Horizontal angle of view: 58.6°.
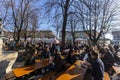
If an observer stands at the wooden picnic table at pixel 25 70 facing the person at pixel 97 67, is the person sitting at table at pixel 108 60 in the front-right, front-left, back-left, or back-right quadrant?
front-left

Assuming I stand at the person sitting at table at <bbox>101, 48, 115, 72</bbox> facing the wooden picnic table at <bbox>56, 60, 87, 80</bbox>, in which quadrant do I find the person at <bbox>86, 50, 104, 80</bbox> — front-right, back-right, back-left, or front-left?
front-left

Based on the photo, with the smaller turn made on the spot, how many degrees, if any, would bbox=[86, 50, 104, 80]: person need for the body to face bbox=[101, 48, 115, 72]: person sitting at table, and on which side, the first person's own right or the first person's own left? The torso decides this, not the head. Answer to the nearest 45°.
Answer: approximately 90° to the first person's own right

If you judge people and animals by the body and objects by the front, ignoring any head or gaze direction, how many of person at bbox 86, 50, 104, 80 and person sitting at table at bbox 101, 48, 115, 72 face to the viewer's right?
0
